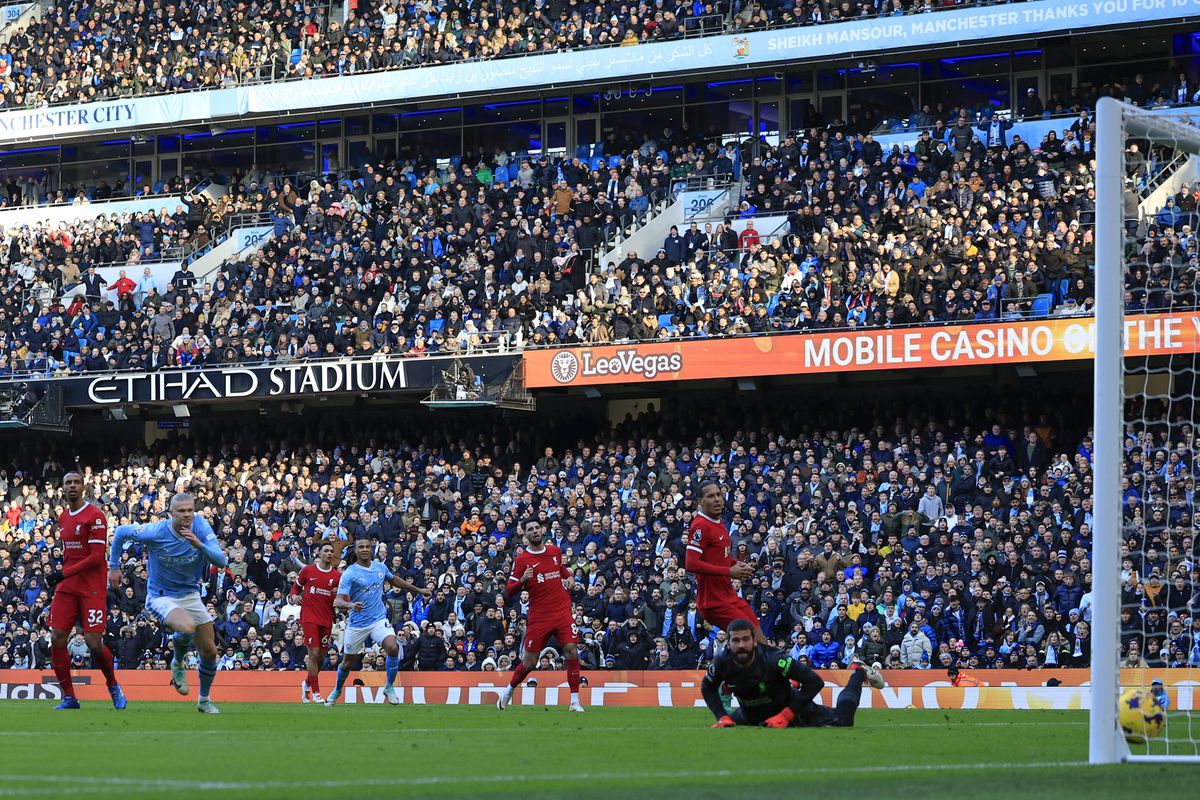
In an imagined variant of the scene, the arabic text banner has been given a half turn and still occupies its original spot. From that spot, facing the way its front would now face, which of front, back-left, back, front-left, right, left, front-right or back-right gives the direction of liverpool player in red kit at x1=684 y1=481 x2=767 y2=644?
back

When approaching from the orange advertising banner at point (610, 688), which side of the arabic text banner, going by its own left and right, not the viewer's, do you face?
front

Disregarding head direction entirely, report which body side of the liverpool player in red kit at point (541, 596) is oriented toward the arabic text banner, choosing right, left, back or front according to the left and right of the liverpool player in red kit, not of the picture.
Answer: back

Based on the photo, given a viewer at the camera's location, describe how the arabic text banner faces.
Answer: facing the viewer

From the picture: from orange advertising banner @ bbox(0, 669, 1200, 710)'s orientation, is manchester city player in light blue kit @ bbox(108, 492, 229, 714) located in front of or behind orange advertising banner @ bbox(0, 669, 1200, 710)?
in front

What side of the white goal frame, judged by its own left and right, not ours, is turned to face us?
left

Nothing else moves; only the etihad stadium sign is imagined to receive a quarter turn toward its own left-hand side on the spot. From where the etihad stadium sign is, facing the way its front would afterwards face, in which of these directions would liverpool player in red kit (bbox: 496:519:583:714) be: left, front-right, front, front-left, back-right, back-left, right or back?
right

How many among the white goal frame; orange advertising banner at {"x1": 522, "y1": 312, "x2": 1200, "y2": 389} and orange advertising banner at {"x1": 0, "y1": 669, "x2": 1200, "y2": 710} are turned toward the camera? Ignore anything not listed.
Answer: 2

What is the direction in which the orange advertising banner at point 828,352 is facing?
toward the camera

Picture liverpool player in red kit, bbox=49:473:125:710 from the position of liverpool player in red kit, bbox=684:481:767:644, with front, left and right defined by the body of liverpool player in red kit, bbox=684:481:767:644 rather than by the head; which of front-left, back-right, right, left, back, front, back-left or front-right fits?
back-right

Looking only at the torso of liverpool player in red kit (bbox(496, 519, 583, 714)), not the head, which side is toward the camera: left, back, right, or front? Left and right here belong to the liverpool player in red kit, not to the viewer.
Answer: front

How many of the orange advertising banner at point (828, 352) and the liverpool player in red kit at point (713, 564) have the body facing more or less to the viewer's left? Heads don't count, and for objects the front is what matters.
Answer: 0

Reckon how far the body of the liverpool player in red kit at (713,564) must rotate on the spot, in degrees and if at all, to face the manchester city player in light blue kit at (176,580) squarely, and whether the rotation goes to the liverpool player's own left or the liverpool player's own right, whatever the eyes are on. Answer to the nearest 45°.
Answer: approximately 135° to the liverpool player's own right

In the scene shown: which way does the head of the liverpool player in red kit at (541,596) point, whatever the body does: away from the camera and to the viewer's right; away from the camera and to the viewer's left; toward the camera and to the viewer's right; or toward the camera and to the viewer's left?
toward the camera and to the viewer's right

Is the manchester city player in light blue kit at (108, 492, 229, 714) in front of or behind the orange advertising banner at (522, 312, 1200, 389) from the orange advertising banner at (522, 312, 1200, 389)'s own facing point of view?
in front

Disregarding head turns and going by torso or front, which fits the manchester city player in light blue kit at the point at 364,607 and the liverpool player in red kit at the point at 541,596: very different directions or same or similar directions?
same or similar directions

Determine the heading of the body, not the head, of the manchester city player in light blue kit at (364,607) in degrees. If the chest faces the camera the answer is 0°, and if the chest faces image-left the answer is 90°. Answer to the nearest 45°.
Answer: approximately 0°
